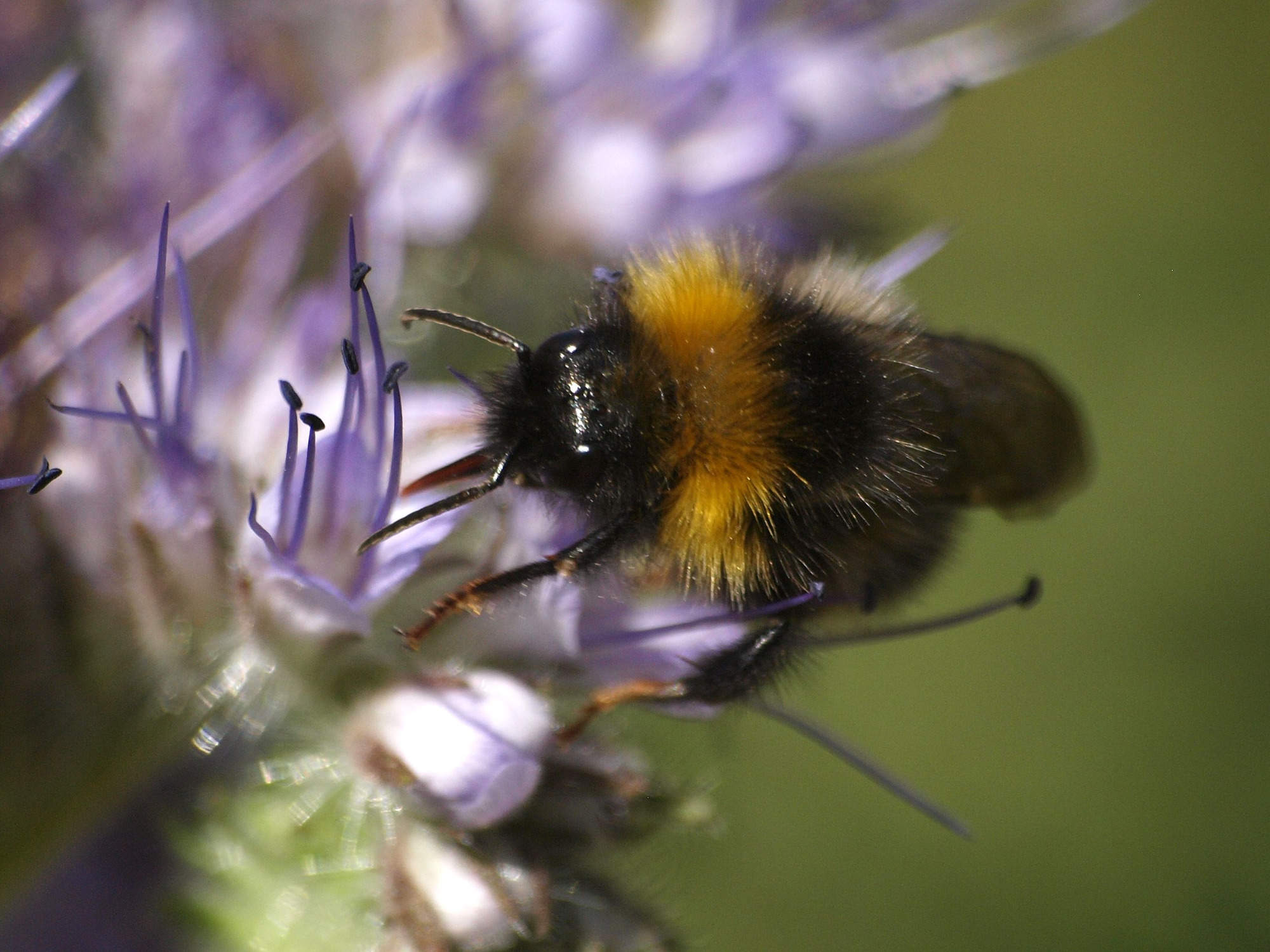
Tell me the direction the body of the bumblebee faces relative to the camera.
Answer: to the viewer's left
